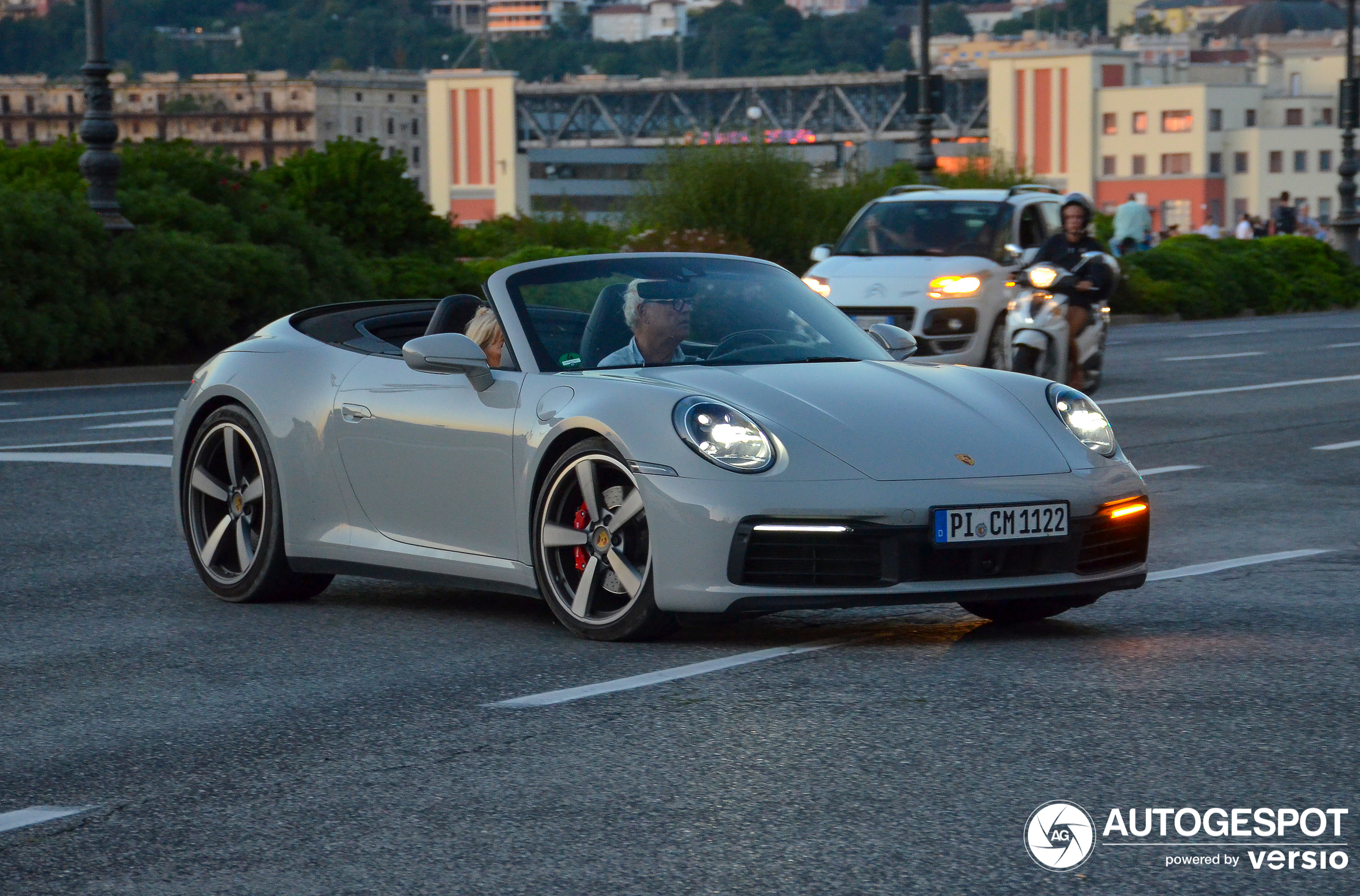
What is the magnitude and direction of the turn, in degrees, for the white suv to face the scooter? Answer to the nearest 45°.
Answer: approximately 45° to its left

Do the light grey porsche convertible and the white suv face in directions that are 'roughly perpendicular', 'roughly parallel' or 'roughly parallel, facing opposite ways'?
roughly perpendicular

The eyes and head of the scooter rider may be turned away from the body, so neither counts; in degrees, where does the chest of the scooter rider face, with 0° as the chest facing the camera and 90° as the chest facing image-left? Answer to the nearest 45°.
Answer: approximately 45°

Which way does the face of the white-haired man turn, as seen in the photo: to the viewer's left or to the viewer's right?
to the viewer's right

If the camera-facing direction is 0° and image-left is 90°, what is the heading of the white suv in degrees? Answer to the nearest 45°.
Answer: approximately 45°

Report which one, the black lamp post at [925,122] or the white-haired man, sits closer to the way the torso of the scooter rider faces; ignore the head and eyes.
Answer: the white-haired man

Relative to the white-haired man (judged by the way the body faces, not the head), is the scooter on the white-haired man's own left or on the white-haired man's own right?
on the white-haired man's own left

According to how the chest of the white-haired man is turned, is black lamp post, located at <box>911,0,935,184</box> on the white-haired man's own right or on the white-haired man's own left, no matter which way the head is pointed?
on the white-haired man's own left

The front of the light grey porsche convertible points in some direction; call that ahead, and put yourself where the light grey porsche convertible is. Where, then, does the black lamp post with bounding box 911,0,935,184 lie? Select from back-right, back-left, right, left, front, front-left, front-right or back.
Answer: back-left

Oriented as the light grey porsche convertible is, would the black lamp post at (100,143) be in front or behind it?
behind

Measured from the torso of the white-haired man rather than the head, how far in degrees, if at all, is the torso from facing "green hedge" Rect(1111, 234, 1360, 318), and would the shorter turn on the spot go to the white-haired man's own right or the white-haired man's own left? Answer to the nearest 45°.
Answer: approximately 135° to the white-haired man's own left

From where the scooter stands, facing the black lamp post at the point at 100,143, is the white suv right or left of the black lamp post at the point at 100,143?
right
